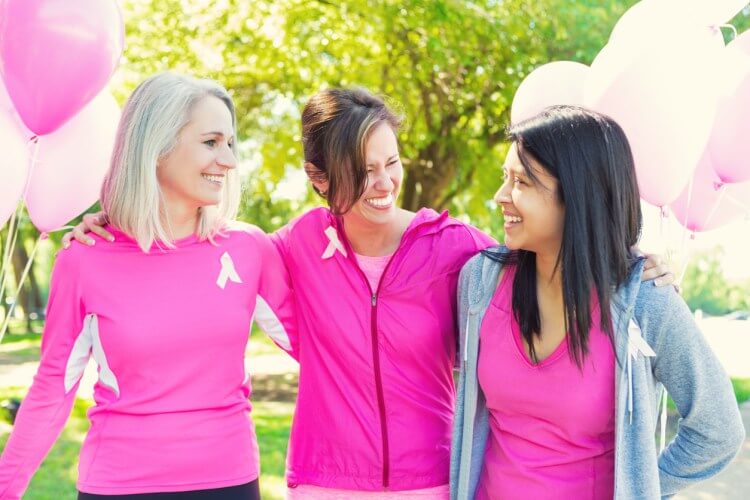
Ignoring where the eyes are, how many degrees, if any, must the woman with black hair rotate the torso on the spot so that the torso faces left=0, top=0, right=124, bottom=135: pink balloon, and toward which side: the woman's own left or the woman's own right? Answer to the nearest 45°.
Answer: approximately 45° to the woman's own right

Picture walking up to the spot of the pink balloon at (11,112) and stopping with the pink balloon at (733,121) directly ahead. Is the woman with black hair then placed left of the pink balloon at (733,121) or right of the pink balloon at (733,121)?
right

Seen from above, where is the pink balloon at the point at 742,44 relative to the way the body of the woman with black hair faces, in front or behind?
behind

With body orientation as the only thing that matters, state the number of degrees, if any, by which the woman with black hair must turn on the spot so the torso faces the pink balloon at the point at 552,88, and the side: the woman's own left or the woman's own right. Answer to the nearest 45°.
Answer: approximately 135° to the woman's own right

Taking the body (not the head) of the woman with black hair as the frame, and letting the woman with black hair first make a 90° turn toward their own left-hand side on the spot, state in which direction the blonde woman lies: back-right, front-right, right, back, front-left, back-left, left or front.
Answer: back-right

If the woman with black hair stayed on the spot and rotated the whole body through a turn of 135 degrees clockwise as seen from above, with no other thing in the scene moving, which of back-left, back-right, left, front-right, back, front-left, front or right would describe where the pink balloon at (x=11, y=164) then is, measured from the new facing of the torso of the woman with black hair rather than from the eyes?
left

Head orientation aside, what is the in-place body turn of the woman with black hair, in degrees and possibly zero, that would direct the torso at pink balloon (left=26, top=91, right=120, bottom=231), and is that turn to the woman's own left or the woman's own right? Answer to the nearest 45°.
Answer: approximately 45° to the woman's own right

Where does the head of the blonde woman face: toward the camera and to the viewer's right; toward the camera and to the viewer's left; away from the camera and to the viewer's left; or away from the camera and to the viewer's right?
toward the camera and to the viewer's right

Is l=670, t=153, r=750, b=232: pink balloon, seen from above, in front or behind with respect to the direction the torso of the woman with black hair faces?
behind

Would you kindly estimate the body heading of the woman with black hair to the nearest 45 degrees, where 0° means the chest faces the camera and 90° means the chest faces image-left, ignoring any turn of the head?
approximately 45°

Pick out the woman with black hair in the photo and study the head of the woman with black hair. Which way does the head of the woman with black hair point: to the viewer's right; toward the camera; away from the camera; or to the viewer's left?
to the viewer's left

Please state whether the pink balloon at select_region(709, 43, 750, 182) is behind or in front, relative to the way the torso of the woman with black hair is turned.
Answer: behind
